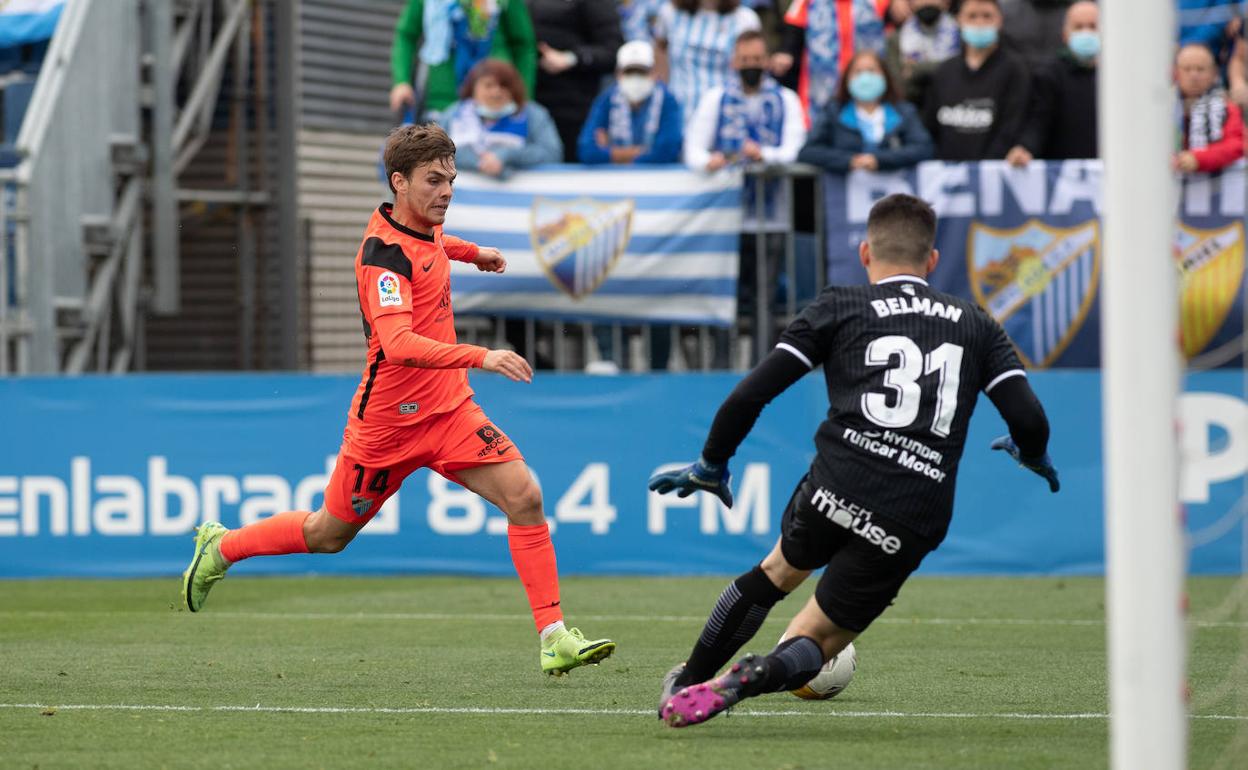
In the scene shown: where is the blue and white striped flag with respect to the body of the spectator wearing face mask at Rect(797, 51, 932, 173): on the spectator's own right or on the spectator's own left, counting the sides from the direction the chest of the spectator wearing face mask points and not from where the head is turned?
on the spectator's own right

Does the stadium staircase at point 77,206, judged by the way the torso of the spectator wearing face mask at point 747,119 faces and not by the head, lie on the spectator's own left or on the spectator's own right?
on the spectator's own right

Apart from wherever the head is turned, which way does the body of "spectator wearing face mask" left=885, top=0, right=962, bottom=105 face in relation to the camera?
toward the camera

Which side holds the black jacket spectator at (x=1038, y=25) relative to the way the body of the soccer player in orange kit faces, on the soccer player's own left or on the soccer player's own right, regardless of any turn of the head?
on the soccer player's own left

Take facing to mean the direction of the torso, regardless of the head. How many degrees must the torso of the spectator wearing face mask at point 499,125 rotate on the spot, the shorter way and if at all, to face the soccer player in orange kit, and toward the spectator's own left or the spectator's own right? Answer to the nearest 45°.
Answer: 0° — they already face them

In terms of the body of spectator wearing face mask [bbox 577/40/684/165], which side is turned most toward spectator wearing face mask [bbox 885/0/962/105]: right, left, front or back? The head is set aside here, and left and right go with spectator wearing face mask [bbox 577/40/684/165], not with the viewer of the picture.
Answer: left

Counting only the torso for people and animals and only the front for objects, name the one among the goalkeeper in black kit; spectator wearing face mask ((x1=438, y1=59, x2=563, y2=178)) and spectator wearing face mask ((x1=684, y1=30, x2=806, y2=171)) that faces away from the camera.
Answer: the goalkeeper in black kit

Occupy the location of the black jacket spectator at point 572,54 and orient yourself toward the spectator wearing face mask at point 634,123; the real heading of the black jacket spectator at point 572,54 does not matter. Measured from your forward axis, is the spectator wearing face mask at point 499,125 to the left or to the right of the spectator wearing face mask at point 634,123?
right

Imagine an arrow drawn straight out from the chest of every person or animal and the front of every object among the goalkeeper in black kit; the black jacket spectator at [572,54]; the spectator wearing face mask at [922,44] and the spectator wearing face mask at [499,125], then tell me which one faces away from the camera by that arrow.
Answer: the goalkeeper in black kit

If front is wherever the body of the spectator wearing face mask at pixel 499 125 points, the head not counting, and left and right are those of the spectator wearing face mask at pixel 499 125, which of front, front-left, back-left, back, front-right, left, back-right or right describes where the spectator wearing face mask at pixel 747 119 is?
left

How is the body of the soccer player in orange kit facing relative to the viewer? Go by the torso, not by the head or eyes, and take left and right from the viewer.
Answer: facing to the right of the viewer

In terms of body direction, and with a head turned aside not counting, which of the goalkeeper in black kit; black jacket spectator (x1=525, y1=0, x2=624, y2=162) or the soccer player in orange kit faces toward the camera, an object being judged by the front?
the black jacket spectator

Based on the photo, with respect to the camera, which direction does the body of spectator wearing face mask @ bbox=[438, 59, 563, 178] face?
toward the camera

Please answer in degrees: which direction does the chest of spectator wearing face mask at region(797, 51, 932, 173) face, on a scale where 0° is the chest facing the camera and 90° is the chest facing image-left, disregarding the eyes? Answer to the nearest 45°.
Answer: approximately 0°

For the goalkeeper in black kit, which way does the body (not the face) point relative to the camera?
away from the camera
